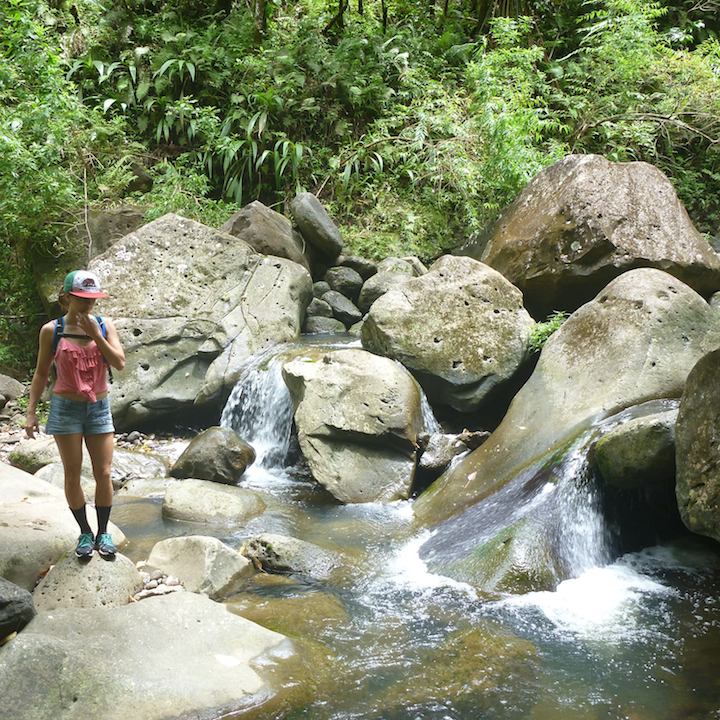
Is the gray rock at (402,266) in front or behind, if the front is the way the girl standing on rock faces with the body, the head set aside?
behind

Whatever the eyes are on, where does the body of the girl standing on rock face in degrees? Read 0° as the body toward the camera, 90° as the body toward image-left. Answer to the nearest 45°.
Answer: approximately 0°

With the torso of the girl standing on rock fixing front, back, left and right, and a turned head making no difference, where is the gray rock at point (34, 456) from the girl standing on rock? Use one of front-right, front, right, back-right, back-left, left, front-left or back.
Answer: back

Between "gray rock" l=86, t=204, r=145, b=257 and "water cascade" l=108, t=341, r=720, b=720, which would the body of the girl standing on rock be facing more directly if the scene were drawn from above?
the water cascade

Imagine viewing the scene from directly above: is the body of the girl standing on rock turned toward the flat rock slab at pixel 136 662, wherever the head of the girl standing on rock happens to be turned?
yes

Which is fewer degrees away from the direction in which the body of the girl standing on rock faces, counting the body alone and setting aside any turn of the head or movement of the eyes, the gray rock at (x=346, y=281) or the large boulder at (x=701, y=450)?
the large boulder

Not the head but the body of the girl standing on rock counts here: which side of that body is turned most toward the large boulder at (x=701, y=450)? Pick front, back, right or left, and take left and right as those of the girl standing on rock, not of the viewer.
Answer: left

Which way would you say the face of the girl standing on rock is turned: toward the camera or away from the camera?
toward the camera

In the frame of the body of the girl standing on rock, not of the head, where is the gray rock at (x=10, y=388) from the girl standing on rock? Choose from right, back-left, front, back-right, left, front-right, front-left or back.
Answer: back
